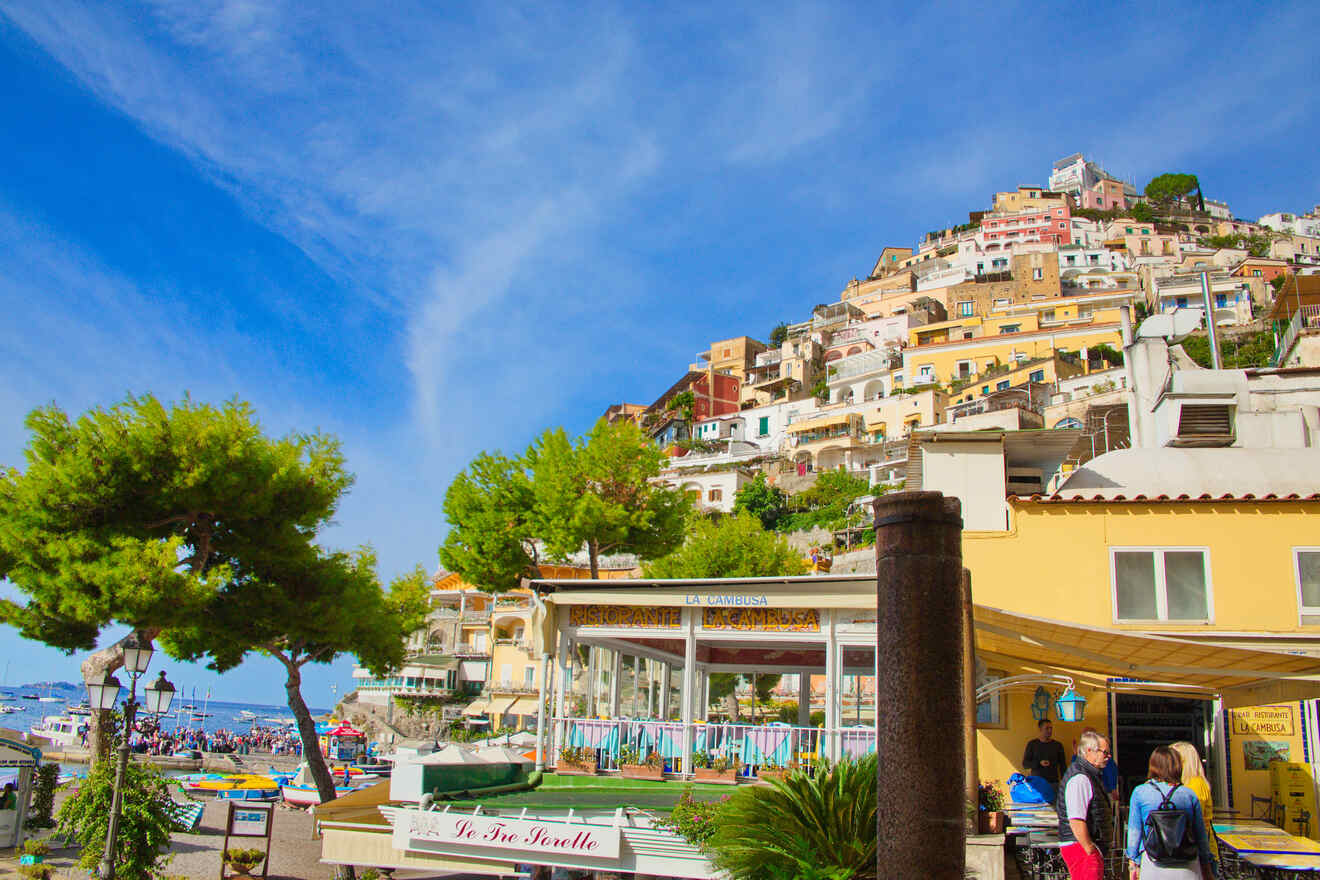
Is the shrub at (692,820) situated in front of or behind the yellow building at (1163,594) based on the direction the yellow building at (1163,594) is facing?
in front

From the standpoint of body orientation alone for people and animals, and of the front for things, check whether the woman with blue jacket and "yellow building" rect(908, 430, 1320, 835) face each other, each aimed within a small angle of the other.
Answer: yes

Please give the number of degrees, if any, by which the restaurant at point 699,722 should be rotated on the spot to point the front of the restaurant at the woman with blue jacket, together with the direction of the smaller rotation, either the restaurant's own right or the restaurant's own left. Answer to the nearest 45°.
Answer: approximately 45° to the restaurant's own left

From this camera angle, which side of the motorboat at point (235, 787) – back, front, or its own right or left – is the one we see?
left

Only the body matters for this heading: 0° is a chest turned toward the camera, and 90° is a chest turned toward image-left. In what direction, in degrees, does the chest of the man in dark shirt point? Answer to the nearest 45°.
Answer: approximately 0°

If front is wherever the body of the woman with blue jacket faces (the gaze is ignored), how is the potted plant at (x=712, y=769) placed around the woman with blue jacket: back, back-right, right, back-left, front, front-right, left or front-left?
front-left

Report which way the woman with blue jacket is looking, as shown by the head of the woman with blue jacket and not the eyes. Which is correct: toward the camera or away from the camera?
away from the camera
